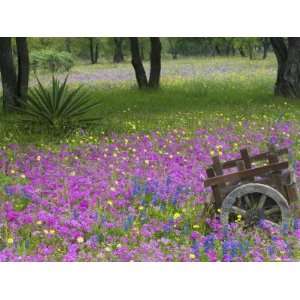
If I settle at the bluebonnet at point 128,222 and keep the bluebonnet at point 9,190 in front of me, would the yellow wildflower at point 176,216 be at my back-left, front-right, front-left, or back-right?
back-right
